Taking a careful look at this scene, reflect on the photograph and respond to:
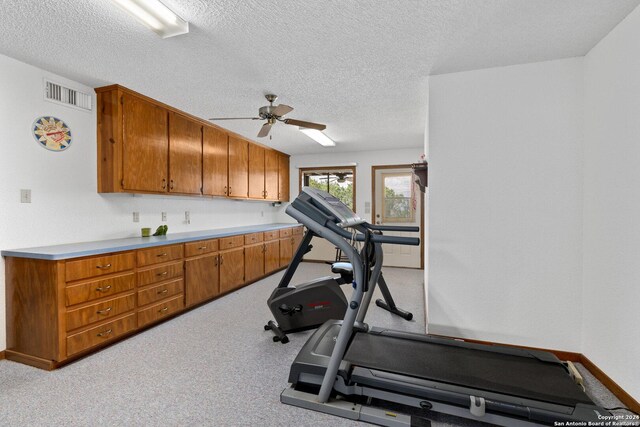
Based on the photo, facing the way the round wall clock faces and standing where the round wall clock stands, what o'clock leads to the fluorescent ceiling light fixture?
The fluorescent ceiling light fixture is roughly at 1 o'clock from the round wall clock.

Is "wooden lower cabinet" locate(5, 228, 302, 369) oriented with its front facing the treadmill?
yes

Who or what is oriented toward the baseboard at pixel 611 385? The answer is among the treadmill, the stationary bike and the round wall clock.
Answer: the round wall clock

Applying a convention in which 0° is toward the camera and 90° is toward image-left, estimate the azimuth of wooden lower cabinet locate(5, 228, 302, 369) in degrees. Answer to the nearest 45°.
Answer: approximately 315°

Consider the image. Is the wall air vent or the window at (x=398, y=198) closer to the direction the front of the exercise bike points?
the wall air vent

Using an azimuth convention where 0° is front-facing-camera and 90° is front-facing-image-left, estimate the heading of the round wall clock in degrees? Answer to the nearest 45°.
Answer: approximately 315°

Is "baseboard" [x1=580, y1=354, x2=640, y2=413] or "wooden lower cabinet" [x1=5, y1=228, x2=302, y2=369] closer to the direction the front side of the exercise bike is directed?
the wooden lower cabinet

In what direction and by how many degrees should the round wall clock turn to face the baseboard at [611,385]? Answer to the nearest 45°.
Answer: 0° — it already faces it

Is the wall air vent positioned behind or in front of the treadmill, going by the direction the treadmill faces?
in front

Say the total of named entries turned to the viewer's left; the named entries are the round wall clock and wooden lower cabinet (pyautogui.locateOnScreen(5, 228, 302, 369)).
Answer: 0

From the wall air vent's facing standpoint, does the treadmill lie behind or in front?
in front

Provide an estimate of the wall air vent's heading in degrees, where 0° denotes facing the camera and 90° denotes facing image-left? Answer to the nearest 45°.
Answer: approximately 315°
